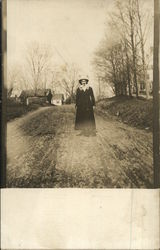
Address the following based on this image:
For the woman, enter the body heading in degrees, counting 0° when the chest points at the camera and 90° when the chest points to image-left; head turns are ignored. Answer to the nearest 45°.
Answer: approximately 0°
